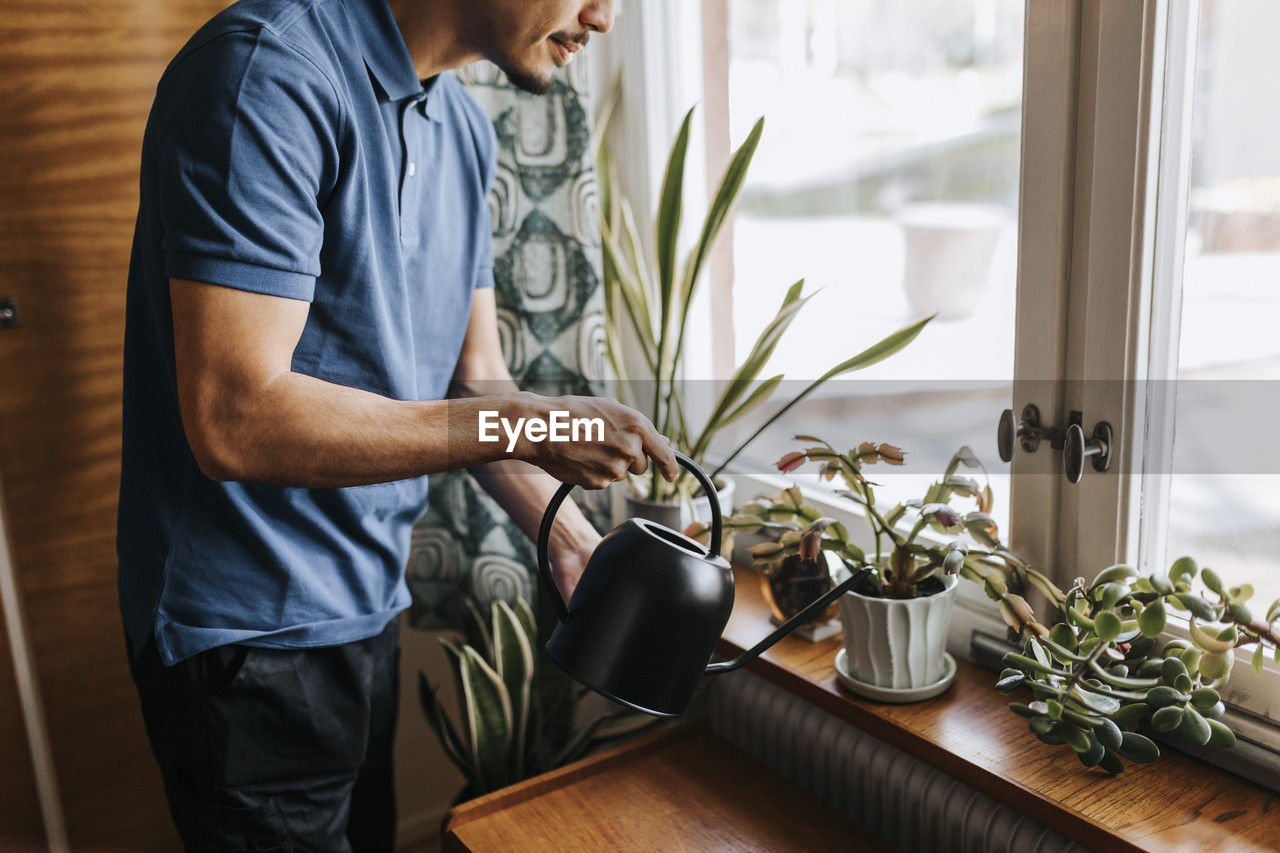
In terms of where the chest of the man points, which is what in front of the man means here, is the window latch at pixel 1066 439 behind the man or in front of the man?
in front

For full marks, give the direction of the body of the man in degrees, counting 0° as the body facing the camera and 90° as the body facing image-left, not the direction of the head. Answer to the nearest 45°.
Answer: approximately 315°

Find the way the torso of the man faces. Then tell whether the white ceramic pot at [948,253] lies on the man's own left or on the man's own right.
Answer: on the man's own left

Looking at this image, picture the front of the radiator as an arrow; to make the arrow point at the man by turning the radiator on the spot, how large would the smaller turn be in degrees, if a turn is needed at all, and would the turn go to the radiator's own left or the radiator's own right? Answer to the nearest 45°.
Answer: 0° — it already faces them

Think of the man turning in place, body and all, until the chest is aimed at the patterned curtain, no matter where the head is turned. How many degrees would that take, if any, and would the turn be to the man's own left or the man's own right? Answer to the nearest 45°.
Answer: approximately 90° to the man's own left

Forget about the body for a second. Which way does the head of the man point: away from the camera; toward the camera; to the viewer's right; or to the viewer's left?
to the viewer's right

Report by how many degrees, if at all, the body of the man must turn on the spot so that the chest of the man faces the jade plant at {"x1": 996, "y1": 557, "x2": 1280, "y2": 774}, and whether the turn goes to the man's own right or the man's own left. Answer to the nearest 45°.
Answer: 0° — they already face it

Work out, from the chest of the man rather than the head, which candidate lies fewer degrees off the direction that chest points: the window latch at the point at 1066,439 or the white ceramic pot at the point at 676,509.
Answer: the window latch

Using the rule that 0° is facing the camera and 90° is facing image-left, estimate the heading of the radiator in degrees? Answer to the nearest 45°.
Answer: approximately 45°

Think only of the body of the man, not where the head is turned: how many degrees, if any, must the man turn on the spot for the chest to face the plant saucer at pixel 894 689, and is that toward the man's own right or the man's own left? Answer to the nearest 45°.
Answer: approximately 45° to the man's own left

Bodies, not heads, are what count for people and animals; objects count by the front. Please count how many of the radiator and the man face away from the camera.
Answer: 0
